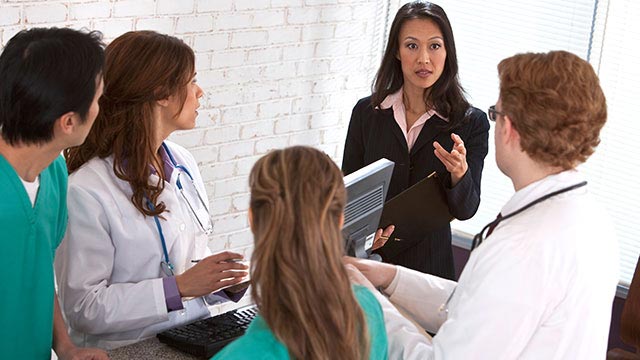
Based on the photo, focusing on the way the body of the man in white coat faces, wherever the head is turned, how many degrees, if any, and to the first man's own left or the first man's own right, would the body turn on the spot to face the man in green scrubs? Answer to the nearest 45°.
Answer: approximately 45° to the first man's own left

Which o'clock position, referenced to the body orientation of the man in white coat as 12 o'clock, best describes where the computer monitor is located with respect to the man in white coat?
The computer monitor is roughly at 12 o'clock from the man in white coat.

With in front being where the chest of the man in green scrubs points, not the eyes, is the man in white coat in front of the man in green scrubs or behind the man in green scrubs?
in front

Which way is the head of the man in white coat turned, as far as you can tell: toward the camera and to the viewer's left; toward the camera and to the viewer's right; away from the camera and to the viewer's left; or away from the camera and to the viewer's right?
away from the camera and to the viewer's left

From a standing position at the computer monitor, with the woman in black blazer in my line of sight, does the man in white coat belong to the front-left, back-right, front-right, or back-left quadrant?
back-right

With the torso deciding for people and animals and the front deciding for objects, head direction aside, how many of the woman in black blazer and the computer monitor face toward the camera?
1

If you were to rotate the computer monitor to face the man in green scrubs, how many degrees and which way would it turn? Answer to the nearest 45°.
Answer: approximately 45° to its left

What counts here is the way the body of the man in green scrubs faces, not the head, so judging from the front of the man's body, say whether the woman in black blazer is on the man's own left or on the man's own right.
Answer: on the man's own left

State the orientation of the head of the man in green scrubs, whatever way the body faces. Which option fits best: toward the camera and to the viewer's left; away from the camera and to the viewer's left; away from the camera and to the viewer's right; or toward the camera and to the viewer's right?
away from the camera and to the viewer's right

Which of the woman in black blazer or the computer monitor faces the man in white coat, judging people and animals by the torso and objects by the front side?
the woman in black blazer

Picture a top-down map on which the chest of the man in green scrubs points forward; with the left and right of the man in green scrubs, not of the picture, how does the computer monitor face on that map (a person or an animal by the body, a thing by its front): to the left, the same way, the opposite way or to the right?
the opposite way

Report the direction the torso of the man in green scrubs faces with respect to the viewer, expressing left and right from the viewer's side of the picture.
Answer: facing the viewer and to the right of the viewer

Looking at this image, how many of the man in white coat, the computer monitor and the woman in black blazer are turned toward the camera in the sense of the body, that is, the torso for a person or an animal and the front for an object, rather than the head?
1

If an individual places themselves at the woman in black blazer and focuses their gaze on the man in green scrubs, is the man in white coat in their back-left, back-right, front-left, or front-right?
front-left

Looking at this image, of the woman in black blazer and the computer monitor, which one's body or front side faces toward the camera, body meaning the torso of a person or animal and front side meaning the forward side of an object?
the woman in black blazer

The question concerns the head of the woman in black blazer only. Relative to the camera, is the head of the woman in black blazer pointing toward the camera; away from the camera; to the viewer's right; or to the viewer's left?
toward the camera

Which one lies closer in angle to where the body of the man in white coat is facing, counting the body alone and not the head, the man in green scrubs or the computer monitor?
the computer monitor

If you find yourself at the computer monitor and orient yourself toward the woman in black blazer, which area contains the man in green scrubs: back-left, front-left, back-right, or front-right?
back-left

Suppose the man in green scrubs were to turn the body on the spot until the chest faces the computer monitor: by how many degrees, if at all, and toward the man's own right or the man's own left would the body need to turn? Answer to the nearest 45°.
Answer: approximately 45° to the man's own left

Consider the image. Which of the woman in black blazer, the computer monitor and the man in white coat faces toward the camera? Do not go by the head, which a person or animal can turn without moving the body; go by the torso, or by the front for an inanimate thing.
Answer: the woman in black blazer
